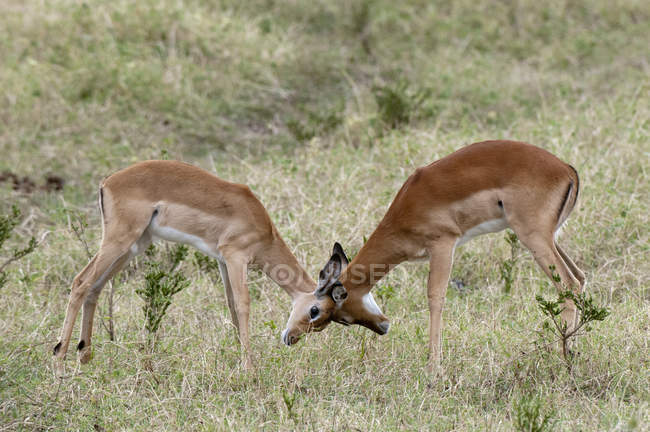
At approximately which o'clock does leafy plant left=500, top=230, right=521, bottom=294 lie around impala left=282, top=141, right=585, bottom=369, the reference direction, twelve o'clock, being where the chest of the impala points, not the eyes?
The leafy plant is roughly at 4 o'clock from the impala.

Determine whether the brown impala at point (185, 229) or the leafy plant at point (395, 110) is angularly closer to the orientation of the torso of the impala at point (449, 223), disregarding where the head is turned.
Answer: the brown impala

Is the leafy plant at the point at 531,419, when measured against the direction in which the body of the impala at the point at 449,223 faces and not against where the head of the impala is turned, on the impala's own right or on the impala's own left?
on the impala's own left

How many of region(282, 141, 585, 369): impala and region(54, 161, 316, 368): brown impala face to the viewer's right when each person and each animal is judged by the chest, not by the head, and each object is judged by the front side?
1

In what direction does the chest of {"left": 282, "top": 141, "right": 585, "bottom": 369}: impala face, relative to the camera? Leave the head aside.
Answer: to the viewer's left

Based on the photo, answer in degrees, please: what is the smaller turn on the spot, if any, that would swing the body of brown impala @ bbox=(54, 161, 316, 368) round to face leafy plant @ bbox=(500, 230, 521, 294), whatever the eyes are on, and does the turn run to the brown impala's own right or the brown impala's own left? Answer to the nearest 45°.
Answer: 0° — it already faces it

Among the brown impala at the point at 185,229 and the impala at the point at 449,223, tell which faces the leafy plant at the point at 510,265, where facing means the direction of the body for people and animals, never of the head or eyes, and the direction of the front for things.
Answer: the brown impala

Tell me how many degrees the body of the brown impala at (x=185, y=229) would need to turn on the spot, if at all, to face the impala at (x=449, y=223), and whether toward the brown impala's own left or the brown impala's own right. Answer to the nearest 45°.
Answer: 0° — it already faces it

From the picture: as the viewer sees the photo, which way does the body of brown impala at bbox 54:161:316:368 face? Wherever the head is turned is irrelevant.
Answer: to the viewer's right

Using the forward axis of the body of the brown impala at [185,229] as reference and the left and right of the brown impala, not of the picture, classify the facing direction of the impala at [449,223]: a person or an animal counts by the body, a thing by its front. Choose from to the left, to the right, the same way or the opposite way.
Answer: the opposite way

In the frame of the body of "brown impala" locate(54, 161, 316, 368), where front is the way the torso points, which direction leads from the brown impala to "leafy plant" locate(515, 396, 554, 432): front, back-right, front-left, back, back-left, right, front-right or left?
front-right

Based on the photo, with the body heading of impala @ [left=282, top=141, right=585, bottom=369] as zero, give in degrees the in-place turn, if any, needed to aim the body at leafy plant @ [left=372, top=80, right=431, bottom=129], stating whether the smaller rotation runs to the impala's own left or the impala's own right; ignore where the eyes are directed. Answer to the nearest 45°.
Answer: approximately 90° to the impala's own right
